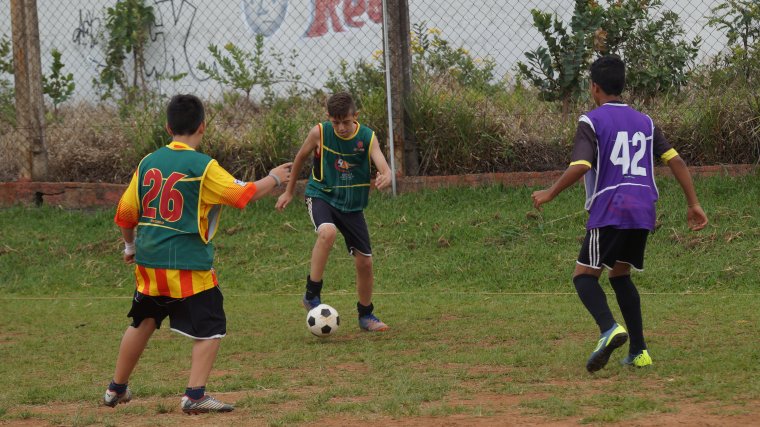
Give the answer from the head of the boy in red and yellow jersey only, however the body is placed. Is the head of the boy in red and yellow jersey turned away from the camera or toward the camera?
away from the camera

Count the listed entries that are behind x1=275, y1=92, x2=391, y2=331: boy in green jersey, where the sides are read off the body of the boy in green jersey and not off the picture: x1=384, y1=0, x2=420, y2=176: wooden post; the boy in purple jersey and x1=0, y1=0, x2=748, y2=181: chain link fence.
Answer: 2

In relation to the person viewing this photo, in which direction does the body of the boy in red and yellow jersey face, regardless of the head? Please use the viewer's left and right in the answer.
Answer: facing away from the viewer and to the right of the viewer

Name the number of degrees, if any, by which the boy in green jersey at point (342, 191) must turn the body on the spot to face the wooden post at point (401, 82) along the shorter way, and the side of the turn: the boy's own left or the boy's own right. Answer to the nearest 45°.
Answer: approximately 180°

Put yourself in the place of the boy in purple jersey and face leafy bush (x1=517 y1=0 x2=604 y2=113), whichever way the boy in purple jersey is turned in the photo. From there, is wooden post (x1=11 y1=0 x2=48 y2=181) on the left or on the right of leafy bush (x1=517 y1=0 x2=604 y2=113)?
left

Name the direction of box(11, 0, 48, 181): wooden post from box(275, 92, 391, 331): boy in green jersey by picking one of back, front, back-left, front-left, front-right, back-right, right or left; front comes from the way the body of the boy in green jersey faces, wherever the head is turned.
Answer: back-right

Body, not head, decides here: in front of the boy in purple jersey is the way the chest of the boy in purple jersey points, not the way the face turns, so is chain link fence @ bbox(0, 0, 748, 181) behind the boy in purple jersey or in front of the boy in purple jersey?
in front

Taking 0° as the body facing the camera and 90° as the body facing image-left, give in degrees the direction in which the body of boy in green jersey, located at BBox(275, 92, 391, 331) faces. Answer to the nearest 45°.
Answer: approximately 0°

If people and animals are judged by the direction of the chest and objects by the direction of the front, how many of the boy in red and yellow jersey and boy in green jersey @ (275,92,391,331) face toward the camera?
1

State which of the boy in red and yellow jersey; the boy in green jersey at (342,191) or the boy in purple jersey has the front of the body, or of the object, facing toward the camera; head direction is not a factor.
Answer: the boy in green jersey

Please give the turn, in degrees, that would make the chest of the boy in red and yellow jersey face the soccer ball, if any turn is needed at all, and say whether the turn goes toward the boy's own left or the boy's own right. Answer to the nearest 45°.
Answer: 0° — they already face it

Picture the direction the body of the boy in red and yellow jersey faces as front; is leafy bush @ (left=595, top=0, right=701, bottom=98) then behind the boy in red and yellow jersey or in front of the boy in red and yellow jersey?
in front
